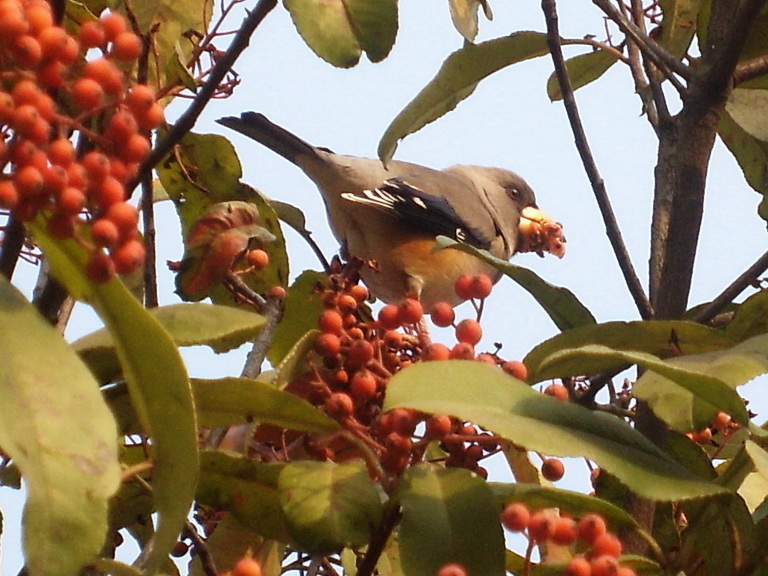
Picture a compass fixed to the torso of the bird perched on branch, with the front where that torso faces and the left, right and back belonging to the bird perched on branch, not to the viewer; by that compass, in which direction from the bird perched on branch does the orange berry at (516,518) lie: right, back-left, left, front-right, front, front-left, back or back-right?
right

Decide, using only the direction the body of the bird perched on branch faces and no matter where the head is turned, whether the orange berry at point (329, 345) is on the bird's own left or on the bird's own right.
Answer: on the bird's own right

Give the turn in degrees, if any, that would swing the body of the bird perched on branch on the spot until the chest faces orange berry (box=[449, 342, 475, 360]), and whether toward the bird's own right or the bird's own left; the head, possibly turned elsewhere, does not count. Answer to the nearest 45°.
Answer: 0° — it already faces it

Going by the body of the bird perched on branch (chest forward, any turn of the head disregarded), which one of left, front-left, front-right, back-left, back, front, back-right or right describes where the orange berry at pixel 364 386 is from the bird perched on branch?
right

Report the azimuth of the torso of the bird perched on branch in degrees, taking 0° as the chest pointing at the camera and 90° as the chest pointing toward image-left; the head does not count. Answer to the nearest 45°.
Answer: approximately 270°

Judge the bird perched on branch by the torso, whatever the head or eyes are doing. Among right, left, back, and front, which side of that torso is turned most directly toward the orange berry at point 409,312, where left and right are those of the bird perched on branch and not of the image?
right

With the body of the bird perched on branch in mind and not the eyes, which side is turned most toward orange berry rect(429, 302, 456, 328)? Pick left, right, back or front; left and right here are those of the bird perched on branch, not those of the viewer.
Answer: right
